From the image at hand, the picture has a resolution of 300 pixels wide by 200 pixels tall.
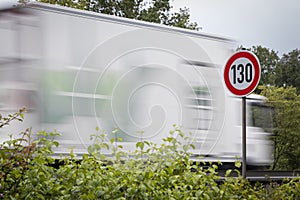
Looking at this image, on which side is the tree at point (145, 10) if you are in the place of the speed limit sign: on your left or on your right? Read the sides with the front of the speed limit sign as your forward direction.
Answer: on your right

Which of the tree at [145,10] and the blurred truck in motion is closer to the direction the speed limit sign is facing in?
the blurred truck in motion

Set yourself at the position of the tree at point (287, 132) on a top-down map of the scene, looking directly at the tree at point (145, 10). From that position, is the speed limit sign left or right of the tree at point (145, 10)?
left

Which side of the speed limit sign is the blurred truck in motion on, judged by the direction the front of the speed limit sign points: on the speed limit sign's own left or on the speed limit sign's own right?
on the speed limit sign's own right

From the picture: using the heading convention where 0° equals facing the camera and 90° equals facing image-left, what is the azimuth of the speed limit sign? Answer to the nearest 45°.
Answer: approximately 45°
